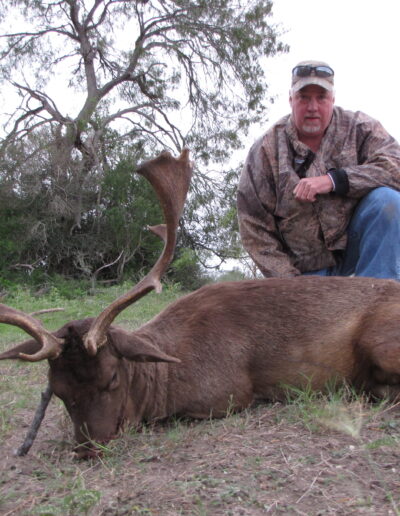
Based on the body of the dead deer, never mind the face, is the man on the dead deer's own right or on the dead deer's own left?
on the dead deer's own right

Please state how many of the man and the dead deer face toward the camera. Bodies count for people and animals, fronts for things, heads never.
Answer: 1

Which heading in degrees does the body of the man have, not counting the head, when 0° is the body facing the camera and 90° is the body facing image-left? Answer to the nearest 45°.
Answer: approximately 0°

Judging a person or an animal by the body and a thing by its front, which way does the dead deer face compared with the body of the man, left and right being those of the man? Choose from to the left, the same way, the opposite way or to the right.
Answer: to the right

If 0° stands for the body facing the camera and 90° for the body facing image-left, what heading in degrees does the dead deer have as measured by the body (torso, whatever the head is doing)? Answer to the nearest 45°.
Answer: approximately 90°
